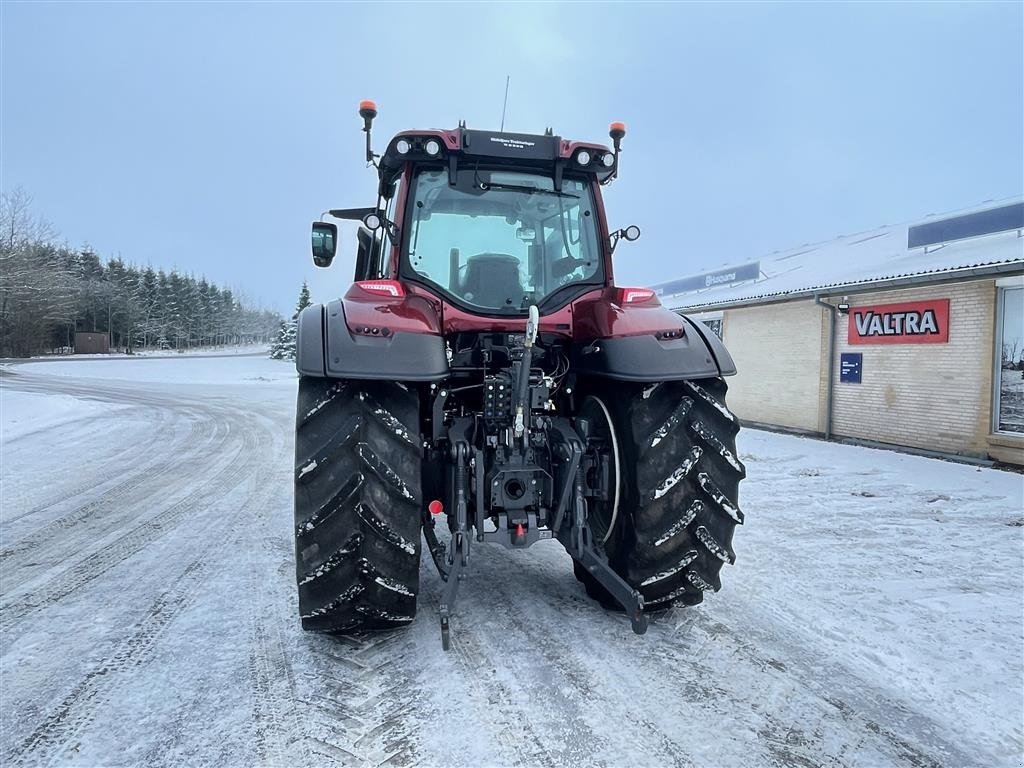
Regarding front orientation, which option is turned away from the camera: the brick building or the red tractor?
the red tractor

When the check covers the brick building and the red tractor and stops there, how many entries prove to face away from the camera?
1

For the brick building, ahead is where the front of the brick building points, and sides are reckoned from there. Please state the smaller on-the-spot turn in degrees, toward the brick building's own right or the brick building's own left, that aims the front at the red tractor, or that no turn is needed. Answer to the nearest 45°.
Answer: approximately 45° to the brick building's own left

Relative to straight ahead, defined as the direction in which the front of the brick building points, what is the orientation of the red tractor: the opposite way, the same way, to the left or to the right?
to the right

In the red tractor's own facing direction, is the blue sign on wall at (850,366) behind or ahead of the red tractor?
ahead

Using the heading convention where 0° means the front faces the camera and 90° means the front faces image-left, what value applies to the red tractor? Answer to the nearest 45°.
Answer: approximately 180°

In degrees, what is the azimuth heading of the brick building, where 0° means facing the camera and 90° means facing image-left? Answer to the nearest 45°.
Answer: approximately 45°
